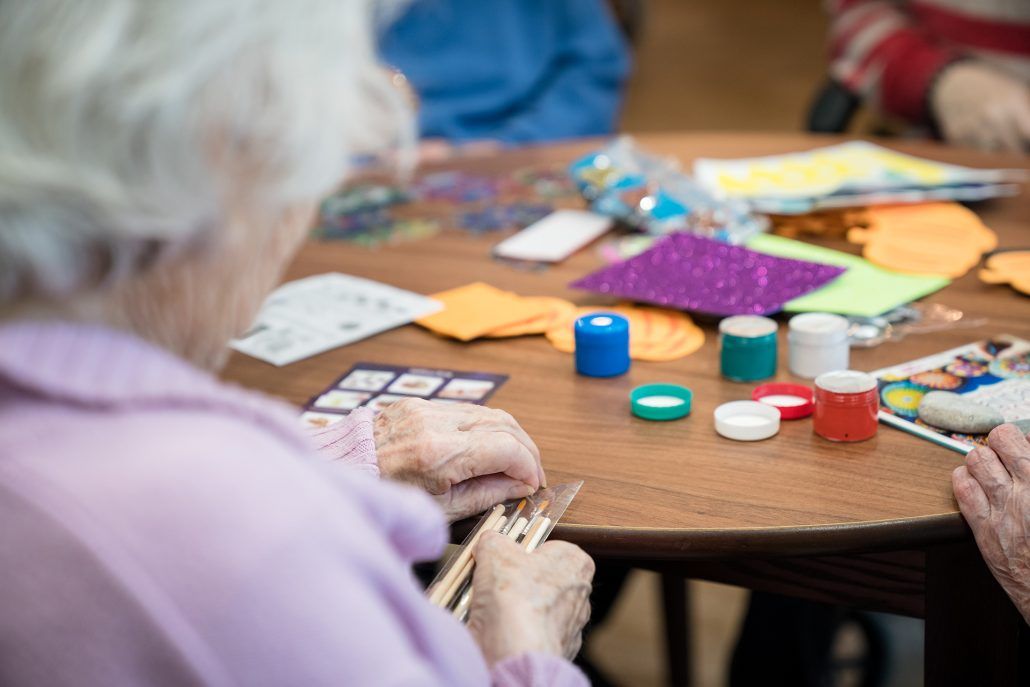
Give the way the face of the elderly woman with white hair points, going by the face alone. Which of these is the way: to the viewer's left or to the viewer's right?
to the viewer's right

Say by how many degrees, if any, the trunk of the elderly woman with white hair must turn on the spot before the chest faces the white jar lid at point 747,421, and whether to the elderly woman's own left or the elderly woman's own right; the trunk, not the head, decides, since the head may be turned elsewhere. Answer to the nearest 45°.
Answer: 0° — they already face it

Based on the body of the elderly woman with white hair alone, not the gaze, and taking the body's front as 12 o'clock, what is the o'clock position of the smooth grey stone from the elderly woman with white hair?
The smooth grey stone is roughly at 1 o'clock from the elderly woman with white hair.

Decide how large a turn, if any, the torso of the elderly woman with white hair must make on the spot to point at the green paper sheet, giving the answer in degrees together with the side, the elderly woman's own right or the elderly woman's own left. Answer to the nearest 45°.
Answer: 0° — they already face it

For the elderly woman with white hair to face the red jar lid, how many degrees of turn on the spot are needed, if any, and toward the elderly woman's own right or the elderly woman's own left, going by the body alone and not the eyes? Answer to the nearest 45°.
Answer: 0° — they already face it

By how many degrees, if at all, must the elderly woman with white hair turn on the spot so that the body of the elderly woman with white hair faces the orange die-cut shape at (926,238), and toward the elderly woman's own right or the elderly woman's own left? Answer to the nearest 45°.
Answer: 0° — they already face it

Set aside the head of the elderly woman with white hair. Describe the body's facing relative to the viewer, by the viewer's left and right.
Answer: facing away from the viewer and to the right of the viewer
